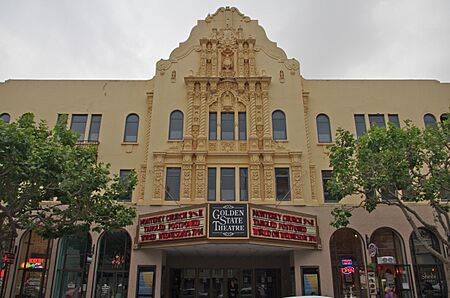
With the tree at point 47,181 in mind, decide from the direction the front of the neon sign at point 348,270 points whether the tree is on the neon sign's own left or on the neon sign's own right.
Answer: on the neon sign's own right

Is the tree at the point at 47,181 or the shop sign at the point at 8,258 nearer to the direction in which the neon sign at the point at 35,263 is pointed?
the tree

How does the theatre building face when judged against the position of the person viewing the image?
facing the viewer

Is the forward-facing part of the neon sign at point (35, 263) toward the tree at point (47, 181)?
yes

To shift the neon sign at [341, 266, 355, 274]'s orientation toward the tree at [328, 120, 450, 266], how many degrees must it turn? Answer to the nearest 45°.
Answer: approximately 45° to its left

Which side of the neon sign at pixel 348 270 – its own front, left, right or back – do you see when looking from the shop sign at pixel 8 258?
right

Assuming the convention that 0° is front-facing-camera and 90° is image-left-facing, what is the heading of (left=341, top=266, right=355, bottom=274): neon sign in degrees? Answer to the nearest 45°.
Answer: approximately 0°

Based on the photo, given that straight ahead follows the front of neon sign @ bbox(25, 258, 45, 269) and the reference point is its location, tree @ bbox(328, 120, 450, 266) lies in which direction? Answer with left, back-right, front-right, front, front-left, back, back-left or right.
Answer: front-left

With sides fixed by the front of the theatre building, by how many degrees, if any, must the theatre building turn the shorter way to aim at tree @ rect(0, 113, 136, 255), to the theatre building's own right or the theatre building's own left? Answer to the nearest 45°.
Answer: approximately 45° to the theatre building's own right

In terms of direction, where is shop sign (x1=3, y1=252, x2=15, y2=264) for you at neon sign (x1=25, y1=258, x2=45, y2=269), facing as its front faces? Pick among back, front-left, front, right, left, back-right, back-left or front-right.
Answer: front-right

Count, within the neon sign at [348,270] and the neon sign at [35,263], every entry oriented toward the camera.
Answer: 2

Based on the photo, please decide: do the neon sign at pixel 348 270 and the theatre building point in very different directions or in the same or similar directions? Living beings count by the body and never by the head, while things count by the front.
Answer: same or similar directions
